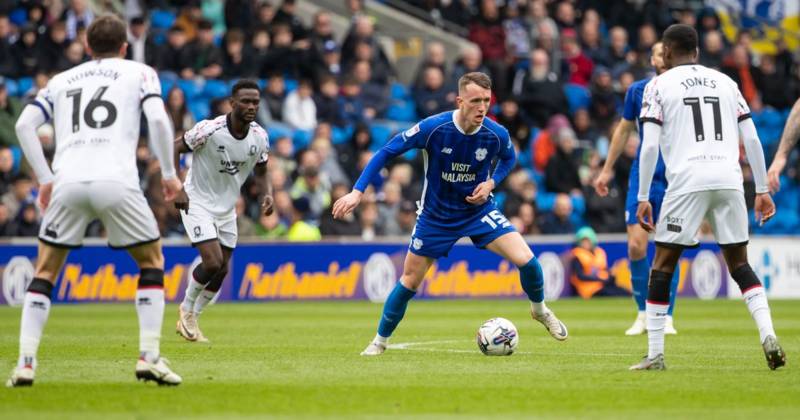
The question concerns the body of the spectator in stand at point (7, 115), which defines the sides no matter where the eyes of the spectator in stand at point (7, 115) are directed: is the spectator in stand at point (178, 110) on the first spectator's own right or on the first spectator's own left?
on the first spectator's own left

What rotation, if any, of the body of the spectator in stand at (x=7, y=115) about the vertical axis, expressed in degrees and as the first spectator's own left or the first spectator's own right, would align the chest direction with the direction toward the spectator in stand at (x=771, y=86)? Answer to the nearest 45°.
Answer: approximately 90° to the first spectator's own left

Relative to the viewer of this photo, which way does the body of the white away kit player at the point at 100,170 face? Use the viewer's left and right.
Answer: facing away from the viewer

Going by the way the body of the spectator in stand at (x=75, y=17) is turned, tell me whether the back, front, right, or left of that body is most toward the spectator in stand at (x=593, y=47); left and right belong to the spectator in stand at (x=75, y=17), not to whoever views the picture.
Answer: left

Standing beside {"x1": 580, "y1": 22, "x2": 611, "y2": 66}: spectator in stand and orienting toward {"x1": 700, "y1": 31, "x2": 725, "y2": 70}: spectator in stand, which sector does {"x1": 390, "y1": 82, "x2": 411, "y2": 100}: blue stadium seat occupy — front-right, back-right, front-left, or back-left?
back-right

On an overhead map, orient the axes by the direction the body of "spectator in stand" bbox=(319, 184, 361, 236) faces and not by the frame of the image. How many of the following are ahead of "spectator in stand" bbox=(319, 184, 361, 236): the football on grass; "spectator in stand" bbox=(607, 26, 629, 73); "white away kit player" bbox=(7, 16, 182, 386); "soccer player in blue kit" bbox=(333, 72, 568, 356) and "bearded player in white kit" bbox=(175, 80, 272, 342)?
4
